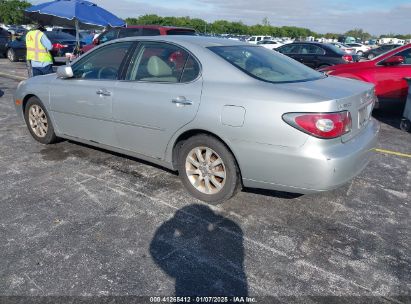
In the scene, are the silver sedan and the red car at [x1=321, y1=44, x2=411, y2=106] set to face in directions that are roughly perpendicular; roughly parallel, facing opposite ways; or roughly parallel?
roughly parallel

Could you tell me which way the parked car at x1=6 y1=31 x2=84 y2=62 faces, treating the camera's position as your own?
facing away from the viewer and to the left of the viewer

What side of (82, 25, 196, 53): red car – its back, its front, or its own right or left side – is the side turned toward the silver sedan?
left

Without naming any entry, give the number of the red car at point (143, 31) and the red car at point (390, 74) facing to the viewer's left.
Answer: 2

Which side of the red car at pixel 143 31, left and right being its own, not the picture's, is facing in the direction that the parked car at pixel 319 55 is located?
back

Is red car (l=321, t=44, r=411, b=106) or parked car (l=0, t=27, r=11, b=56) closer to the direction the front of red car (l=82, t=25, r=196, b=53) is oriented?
the parked car

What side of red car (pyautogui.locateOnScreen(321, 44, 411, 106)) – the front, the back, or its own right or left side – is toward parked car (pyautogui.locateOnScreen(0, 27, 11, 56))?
front

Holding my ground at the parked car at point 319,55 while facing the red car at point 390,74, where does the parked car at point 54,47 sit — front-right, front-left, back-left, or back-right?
back-right

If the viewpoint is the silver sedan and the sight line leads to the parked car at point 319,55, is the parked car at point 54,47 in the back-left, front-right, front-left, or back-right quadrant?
front-left

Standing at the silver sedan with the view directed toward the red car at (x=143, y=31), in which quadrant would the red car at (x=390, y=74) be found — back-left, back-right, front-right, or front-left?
front-right

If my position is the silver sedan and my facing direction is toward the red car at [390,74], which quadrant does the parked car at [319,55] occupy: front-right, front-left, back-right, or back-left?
front-left

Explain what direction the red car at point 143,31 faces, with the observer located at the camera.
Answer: facing to the left of the viewer

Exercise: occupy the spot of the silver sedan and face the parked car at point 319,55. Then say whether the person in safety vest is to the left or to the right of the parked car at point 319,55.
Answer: left

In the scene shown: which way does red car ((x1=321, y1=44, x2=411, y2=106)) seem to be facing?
to the viewer's left

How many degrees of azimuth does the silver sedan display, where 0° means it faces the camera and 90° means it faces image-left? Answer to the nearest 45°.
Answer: approximately 135°
